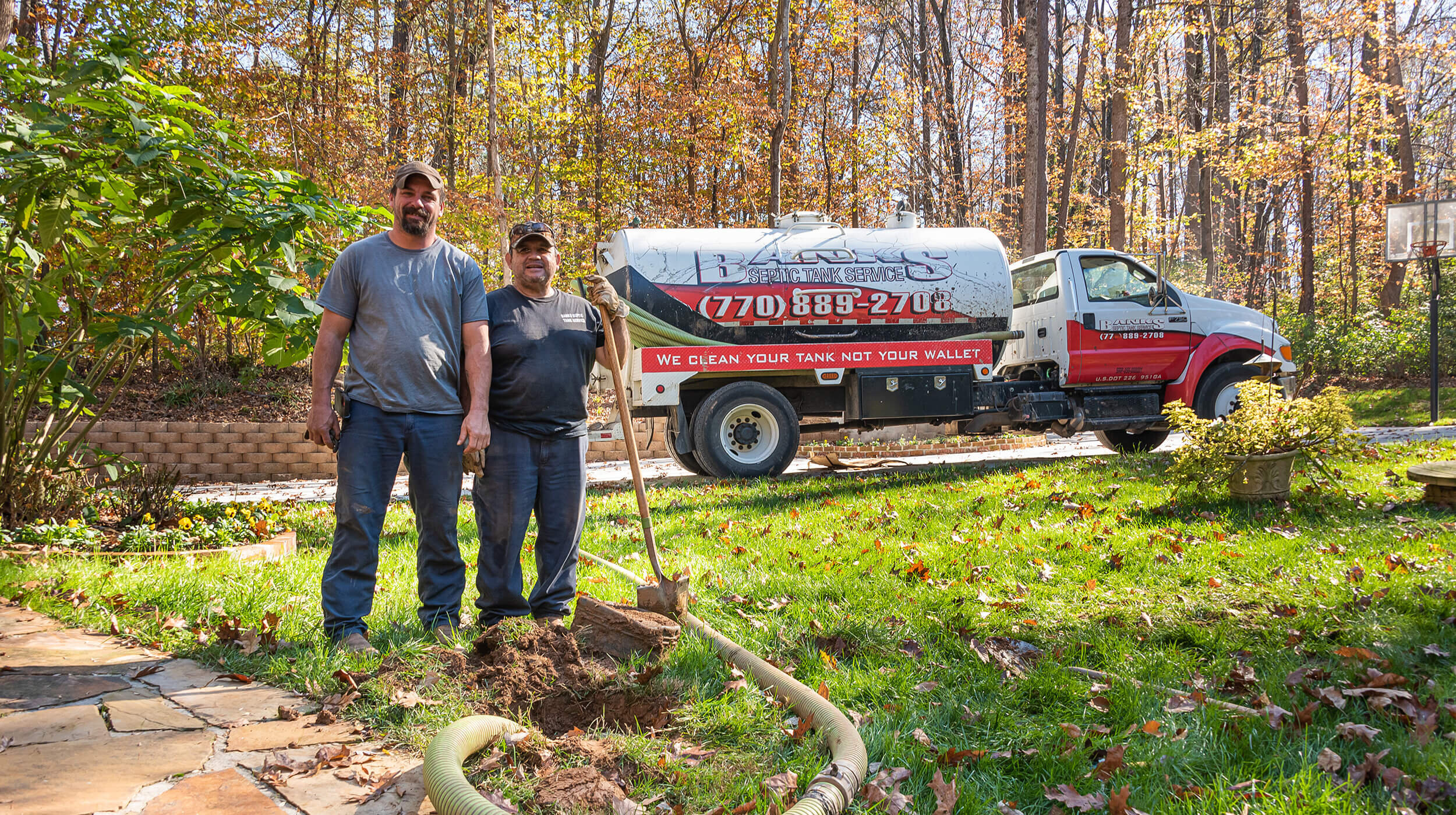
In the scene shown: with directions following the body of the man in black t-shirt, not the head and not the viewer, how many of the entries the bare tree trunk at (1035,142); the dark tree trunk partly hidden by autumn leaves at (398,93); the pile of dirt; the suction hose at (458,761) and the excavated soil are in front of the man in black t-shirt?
3

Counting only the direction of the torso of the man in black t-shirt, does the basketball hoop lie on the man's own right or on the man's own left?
on the man's own left

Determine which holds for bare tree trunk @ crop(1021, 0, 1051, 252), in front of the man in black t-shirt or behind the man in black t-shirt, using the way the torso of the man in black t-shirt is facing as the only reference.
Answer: behind

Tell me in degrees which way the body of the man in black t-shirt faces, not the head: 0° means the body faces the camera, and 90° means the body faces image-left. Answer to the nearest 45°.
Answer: approximately 0°

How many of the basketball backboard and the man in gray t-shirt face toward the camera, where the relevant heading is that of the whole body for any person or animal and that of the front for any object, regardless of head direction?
2

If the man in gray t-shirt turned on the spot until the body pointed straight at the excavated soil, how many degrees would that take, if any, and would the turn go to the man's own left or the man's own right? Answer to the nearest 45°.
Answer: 0° — they already face it

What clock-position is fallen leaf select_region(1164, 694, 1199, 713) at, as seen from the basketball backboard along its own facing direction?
The fallen leaf is roughly at 12 o'clock from the basketball backboard.

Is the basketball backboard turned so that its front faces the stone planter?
yes

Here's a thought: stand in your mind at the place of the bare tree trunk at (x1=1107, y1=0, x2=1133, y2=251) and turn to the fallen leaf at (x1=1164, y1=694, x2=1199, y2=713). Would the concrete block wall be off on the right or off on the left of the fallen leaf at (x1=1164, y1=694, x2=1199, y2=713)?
right
